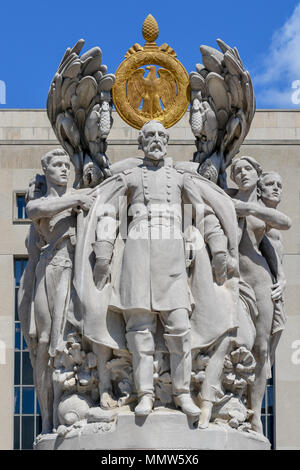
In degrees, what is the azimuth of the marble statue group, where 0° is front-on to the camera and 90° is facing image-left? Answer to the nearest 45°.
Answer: approximately 0°

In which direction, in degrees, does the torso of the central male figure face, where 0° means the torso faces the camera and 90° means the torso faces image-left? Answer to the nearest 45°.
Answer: approximately 0°
